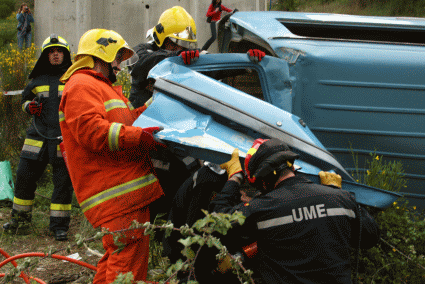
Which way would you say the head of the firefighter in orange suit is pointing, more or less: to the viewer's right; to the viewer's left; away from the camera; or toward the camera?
to the viewer's right

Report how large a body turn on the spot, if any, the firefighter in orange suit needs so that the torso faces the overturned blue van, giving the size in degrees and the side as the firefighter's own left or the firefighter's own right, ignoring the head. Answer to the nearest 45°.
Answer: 0° — they already face it

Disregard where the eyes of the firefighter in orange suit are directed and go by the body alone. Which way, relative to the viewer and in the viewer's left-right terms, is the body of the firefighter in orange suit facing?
facing to the right of the viewer

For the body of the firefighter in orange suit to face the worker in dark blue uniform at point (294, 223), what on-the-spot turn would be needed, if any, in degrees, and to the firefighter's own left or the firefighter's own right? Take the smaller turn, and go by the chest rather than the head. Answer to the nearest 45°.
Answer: approximately 45° to the firefighter's own right

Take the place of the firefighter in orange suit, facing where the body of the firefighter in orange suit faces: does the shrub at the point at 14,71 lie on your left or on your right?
on your left

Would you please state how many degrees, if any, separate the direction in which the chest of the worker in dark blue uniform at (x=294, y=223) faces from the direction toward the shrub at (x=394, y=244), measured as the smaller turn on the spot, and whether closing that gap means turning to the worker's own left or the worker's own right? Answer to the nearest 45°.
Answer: approximately 45° to the worker's own right

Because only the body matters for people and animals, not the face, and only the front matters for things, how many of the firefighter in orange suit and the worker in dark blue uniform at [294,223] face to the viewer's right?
1

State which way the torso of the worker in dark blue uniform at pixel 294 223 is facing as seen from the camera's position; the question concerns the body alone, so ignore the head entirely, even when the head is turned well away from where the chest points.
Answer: away from the camera

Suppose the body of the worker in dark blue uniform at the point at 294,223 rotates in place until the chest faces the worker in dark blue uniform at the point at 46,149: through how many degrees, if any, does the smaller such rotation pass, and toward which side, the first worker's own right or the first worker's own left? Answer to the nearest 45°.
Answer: approximately 45° to the first worker's own left

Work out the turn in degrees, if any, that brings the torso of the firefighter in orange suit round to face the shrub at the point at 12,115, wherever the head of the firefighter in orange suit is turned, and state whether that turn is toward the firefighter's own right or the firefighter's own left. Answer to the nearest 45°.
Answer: approximately 90° to the firefighter's own left
